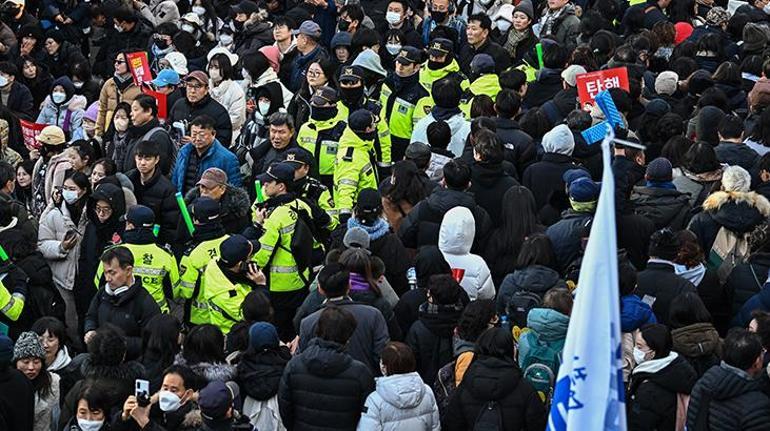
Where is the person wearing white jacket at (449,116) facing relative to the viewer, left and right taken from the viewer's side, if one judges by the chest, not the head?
facing away from the viewer

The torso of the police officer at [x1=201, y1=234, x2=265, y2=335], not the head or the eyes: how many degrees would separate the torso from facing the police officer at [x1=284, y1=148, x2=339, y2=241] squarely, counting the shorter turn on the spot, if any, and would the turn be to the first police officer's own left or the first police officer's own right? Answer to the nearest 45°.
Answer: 0° — they already face them

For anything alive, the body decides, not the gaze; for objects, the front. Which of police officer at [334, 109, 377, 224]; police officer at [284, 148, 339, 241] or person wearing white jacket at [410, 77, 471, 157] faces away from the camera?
the person wearing white jacket

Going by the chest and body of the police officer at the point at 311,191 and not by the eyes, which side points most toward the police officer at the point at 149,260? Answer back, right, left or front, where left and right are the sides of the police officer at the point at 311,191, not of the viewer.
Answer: front

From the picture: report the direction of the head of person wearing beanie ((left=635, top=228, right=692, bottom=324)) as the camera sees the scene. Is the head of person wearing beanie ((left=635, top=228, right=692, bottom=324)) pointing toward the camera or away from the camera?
away from the camera
